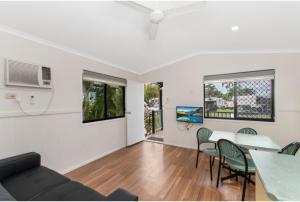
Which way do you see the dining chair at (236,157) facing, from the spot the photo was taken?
facing away from the viewer and to the right of the viewer

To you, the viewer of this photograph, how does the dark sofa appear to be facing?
facing away from the viewer and to the right of the viewer

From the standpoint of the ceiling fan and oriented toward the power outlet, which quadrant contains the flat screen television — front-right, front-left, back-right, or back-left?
back-right

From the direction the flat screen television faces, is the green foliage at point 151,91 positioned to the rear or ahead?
to the rear

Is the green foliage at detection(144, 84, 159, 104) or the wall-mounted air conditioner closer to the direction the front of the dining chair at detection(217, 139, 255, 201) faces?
the green foliage
